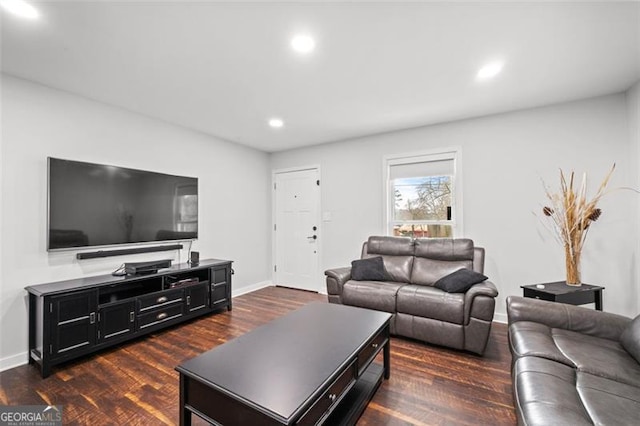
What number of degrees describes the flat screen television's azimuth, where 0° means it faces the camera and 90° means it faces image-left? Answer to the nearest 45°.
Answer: approximately 315°

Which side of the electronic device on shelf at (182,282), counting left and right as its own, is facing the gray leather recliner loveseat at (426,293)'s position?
front

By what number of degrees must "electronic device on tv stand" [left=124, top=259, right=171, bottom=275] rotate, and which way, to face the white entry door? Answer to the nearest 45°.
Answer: approximately 45° to its left

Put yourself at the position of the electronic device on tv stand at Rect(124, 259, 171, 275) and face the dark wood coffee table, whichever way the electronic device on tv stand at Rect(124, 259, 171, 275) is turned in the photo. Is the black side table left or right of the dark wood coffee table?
left

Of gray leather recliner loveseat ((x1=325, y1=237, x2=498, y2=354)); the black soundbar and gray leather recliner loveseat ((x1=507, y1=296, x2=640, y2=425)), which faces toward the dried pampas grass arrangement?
the black soundbar

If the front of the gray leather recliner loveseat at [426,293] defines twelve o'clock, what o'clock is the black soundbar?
The black soundbar is roughly at 1 o'clock from the gray leather recliner loveseat.

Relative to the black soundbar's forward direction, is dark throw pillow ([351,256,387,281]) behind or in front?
in front

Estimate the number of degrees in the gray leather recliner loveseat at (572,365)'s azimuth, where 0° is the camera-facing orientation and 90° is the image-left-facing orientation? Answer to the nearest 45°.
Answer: approximately 90°
